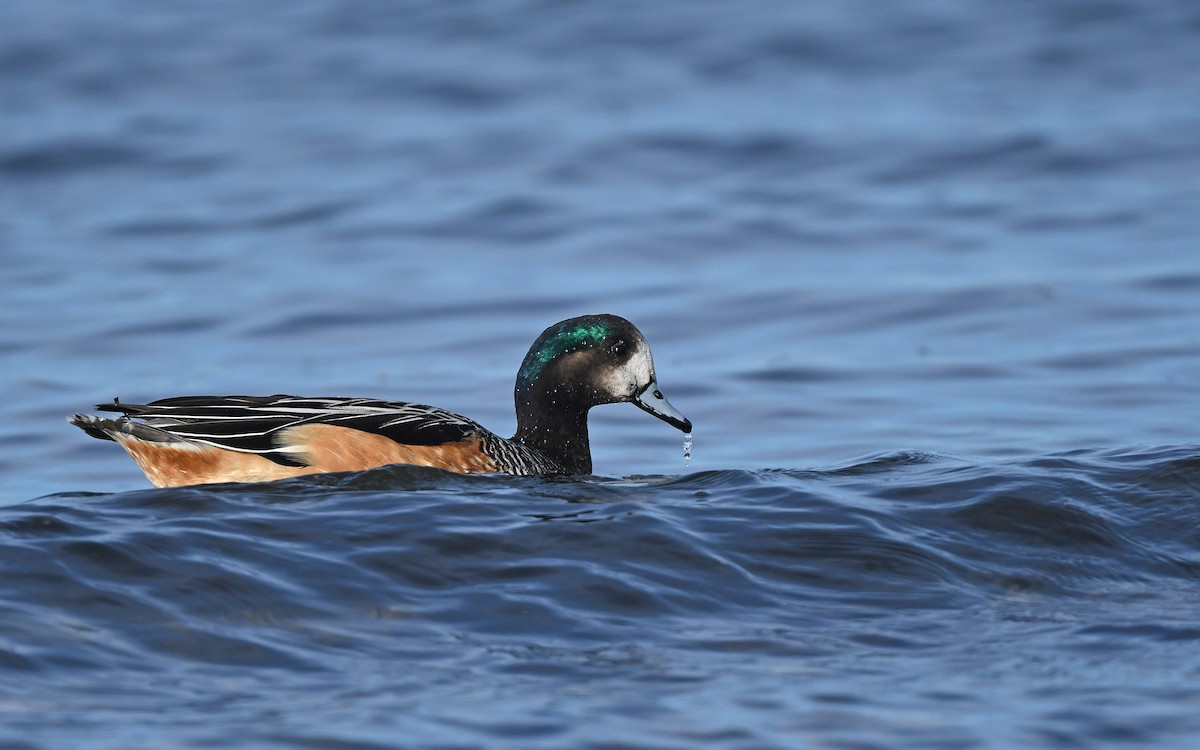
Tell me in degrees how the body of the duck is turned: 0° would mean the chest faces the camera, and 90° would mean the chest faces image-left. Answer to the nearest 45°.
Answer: approximately 270°
